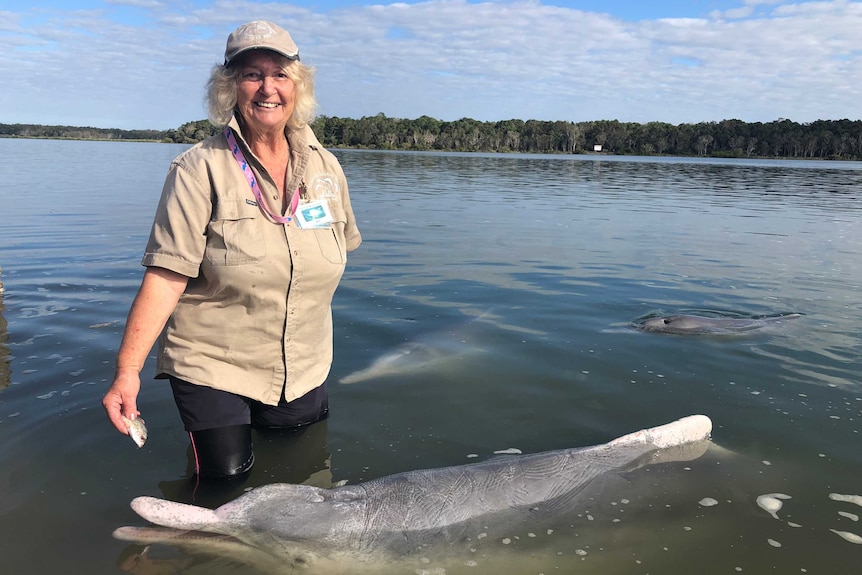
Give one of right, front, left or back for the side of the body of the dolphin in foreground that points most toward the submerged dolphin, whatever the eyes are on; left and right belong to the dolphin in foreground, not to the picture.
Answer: right

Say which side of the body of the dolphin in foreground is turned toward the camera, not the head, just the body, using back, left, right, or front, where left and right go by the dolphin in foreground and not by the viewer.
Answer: left

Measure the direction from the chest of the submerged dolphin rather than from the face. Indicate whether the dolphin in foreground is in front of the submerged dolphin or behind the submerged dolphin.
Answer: in front

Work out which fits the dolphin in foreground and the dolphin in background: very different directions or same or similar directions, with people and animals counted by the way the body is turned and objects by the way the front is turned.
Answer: same or similar directions

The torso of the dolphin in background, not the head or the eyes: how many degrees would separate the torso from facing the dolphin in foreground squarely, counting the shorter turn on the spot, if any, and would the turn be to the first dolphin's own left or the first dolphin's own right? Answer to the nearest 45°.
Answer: approximately 90° to the first dolphin's own left

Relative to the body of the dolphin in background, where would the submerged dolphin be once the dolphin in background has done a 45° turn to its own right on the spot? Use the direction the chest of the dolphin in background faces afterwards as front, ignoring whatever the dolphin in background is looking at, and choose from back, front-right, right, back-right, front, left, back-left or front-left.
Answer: left

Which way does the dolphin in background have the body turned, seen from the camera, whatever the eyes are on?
to the viewer's left

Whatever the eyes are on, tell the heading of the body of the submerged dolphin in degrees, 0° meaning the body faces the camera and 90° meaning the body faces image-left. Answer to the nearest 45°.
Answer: approximately 45°

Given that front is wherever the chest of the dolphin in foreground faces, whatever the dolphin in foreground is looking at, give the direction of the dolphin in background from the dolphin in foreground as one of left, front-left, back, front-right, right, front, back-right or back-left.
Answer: back-right
